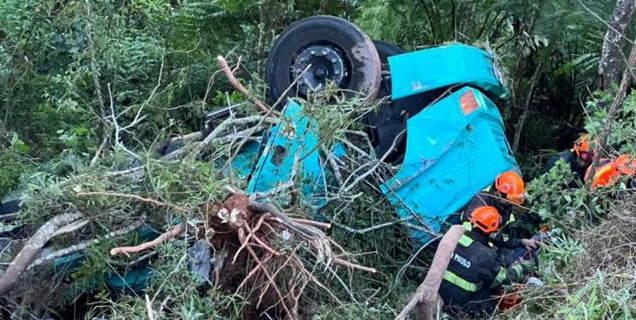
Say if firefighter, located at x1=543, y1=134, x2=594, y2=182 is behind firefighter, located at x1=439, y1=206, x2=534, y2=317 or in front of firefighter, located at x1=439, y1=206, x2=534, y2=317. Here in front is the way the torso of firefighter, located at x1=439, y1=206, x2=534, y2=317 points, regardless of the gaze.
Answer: in front
